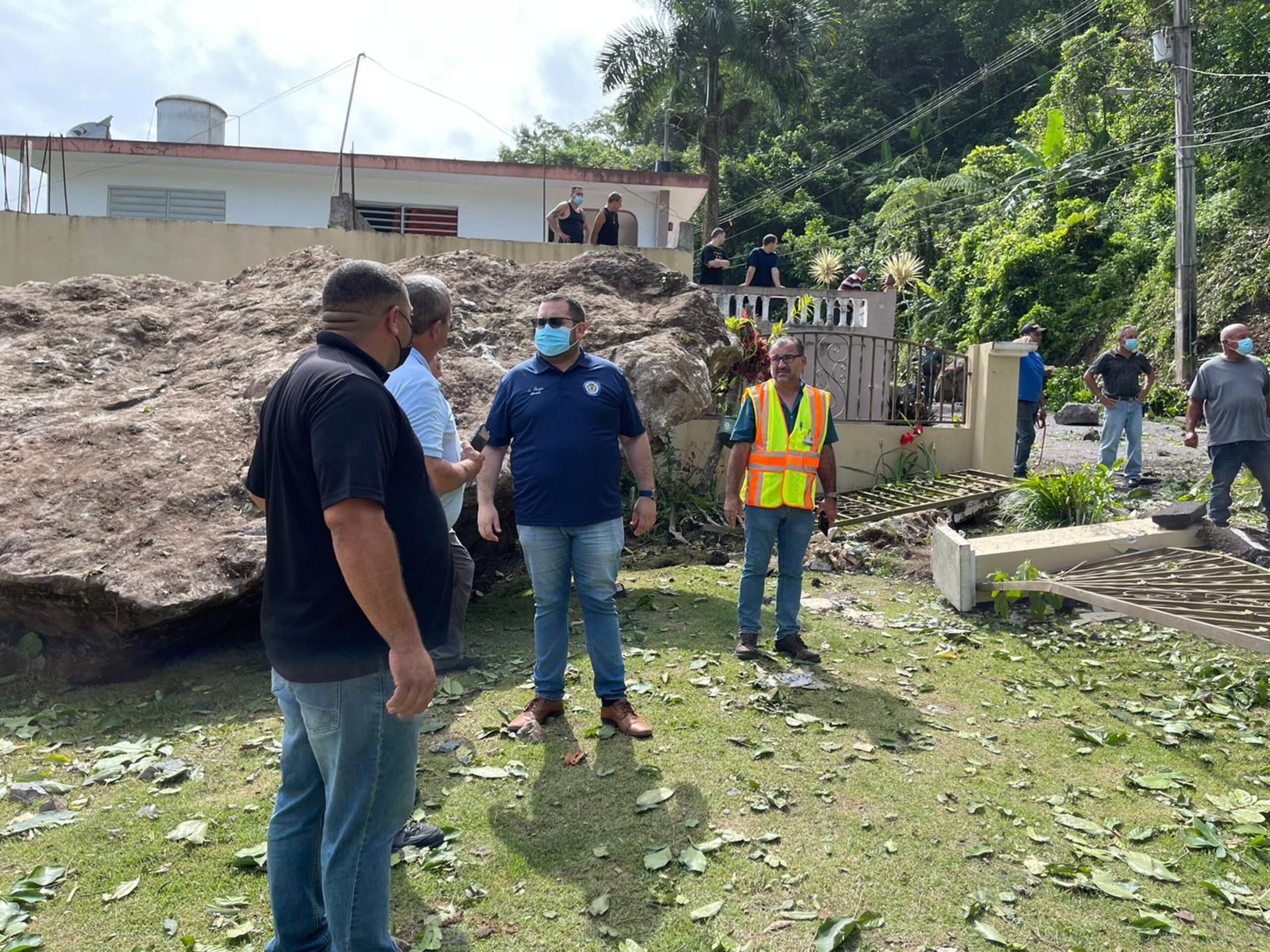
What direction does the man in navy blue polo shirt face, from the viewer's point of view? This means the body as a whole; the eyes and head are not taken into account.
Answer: toward the camera

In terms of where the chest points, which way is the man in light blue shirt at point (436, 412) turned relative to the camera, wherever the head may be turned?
to the viewer's right

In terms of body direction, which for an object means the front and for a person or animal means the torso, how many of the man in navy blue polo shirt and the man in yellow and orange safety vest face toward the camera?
2

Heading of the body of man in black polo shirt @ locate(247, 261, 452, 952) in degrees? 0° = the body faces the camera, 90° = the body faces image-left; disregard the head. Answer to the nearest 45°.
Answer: approximately 225°

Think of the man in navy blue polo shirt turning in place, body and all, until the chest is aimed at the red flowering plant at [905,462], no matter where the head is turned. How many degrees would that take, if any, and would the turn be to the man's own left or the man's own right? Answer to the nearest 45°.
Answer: approximately 135° to the man's own left

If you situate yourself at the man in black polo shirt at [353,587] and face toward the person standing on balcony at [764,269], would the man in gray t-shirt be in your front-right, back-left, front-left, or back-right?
front-right

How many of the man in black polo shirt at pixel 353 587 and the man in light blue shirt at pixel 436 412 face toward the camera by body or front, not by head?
0

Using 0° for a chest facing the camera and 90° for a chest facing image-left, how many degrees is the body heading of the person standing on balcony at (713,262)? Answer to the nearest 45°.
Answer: approximately 315°

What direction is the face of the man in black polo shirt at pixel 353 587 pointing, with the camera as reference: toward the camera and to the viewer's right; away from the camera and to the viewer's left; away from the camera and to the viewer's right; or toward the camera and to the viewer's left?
away from the camera and to the viewer's right

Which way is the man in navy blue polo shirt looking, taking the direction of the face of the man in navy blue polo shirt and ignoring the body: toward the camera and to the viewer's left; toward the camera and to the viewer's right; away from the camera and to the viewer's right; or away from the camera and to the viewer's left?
toward the camera and to the viewer's left

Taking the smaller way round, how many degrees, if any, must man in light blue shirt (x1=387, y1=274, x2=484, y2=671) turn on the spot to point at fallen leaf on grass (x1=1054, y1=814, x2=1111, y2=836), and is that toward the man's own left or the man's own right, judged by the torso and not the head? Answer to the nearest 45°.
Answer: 0° — they already face it

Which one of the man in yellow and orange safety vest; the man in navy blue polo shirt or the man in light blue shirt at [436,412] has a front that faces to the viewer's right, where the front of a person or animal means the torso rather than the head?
the man in light blue shirt

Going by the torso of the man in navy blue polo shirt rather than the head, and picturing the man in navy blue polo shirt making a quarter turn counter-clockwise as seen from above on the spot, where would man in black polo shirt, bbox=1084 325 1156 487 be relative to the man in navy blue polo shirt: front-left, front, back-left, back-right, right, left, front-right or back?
front-left

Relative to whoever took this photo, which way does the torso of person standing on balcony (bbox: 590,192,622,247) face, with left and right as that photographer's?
facing the viewer and to the right of the viewer

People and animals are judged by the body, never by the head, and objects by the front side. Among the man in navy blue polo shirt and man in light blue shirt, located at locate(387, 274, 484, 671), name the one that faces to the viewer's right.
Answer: the man in light blue shirt
